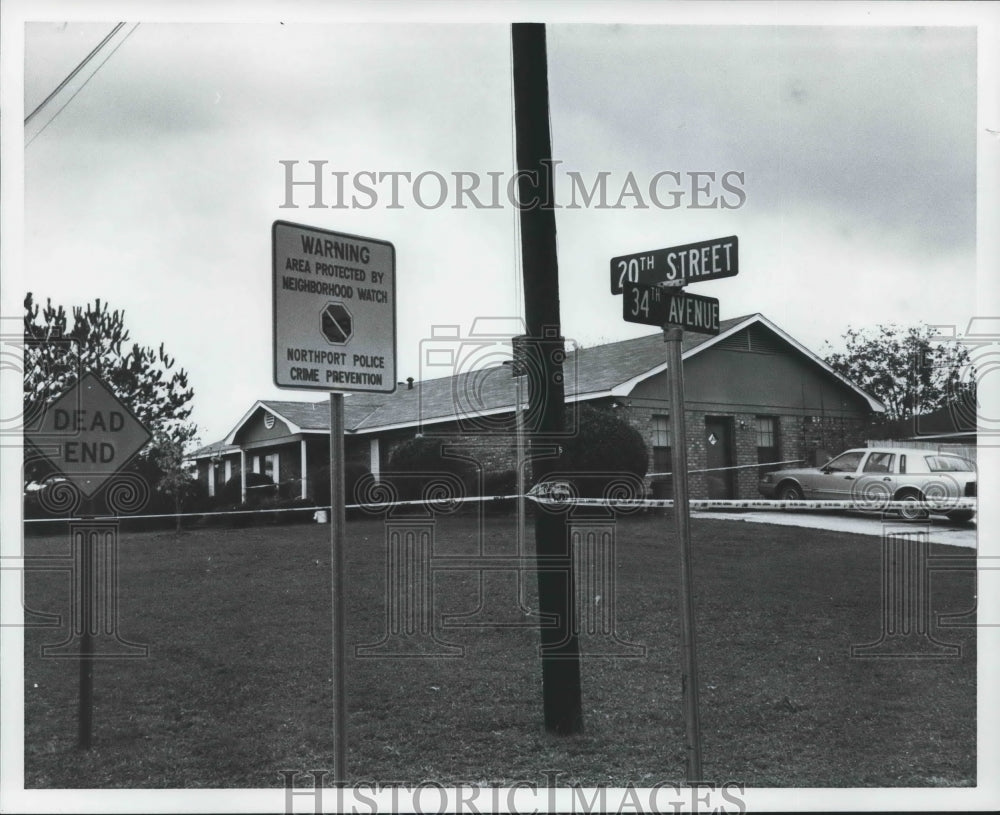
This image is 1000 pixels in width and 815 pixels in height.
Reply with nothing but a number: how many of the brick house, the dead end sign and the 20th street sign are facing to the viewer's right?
0

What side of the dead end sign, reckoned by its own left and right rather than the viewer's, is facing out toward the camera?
front

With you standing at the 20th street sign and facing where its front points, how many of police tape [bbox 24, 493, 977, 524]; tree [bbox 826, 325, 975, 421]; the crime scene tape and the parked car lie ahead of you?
0

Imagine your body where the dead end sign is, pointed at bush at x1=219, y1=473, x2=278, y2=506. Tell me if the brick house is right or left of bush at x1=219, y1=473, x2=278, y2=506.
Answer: right

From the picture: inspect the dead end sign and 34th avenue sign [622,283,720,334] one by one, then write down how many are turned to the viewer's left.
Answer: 0

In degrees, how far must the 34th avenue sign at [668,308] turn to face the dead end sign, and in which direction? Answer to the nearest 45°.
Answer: approximately 135° to its right

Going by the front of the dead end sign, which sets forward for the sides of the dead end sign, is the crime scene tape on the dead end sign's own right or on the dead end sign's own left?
on the dead end sign's own left

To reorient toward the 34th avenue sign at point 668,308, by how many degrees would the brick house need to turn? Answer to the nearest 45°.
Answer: approximately 45° to its left

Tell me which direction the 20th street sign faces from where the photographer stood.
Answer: facing the viewer and to the left of the viewer

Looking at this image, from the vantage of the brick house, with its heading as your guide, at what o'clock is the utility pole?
The utility pole is roughly at 11 o'clock from the brick house.

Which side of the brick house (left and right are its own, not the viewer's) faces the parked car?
left

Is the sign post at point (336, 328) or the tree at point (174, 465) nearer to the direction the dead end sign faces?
the sign post

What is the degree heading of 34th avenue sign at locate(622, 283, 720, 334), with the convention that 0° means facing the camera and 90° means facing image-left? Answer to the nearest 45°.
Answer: approximately 315°

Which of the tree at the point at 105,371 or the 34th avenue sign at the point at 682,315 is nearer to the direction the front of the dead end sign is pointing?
the 34th avenue sign

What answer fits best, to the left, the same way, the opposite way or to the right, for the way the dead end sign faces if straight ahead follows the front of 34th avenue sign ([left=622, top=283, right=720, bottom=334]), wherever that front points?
the same way

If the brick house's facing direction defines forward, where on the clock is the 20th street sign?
The 20th street sign is roughly at 11 o'clock from the brick house.

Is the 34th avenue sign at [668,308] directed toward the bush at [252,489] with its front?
no
